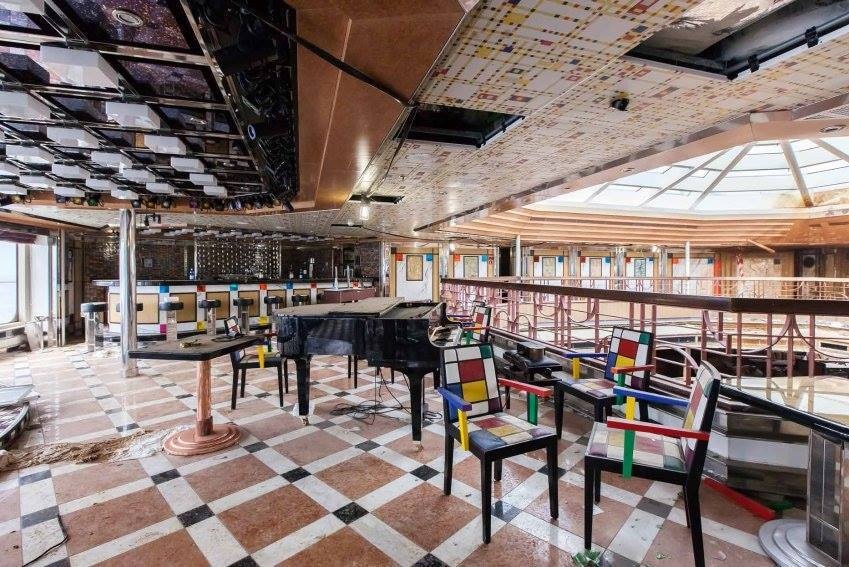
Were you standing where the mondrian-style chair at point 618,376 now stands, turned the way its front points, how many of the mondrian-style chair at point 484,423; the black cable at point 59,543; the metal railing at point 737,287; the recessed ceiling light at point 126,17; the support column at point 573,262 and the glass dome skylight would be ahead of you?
3

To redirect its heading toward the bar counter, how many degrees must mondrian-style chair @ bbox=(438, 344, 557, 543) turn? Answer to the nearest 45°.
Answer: approximately 180°

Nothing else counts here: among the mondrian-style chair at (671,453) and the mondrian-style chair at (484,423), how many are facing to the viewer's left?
1

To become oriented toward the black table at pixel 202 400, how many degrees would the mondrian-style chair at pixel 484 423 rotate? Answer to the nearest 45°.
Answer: approximately 135° to its right

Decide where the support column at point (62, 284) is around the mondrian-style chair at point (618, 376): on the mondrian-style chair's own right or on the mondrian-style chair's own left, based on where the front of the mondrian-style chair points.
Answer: on the mondrian-style chair's own right

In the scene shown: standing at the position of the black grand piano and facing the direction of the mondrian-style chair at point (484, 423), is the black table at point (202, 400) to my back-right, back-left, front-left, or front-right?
back-right

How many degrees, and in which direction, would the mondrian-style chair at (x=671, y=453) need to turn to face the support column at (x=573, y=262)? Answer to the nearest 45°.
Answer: approximately 90° to its right

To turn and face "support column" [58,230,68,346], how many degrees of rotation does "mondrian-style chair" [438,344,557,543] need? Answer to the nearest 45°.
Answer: approximately 180°

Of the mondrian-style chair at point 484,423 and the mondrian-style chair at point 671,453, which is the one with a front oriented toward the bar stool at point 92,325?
the mondrian-style chair at point 671,453

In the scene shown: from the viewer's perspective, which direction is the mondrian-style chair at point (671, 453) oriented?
to the viewer's left

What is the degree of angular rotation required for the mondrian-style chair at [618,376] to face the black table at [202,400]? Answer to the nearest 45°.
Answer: approximately 45° to its right

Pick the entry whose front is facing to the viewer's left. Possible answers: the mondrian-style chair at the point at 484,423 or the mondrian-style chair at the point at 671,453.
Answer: the mondrian-style chair at the point at 671,453
